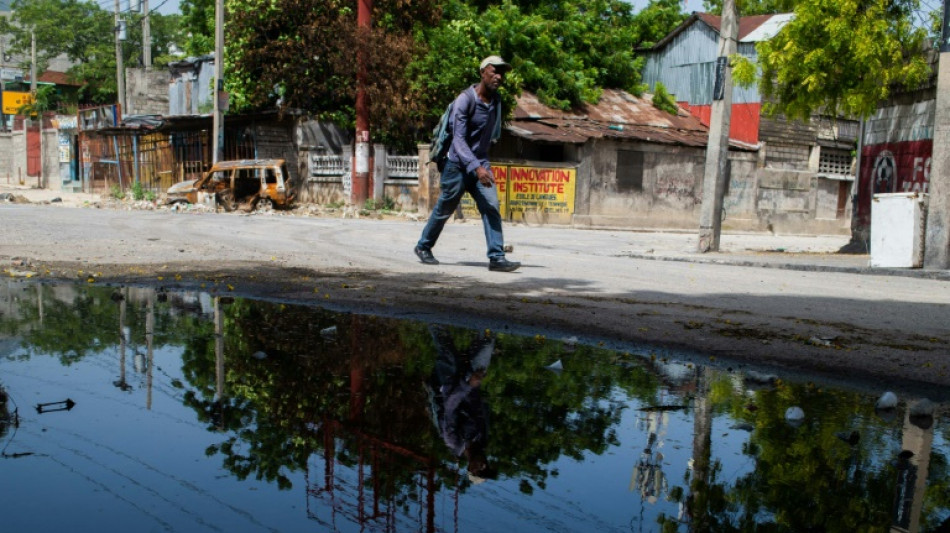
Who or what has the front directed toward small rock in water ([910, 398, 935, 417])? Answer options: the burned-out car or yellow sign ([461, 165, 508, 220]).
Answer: the yellow sign

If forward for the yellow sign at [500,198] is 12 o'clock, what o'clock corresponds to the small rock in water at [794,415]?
The small rock in water is roughly at 12 o'clock from the yellow sign.

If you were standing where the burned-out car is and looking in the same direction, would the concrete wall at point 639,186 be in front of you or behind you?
behind

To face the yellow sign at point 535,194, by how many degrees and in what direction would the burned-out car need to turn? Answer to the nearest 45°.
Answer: approximately 180°

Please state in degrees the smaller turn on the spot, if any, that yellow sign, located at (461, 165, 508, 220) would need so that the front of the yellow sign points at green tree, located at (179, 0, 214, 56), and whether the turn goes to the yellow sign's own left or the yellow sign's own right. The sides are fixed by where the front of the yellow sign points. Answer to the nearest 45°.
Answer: approximately 135° to the yellow sign's own right

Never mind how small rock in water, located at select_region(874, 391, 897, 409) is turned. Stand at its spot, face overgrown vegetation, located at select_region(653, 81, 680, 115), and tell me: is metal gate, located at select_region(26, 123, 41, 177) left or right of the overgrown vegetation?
left

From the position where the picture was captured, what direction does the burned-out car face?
facing to the left of the viewer

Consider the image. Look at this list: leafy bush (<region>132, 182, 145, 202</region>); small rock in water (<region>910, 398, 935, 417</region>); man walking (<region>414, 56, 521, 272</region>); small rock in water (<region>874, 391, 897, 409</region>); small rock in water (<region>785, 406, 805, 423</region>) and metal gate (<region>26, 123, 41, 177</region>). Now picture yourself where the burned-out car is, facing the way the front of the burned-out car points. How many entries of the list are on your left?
4

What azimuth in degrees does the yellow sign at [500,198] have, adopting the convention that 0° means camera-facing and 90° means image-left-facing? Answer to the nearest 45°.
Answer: approximately 0°

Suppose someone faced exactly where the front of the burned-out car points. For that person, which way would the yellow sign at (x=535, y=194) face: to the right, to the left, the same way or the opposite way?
to the left

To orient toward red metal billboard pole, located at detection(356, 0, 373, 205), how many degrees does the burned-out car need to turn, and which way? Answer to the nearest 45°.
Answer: approximately 180°

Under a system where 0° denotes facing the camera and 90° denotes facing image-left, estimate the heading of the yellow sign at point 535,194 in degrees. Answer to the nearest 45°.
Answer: approximately 0°
